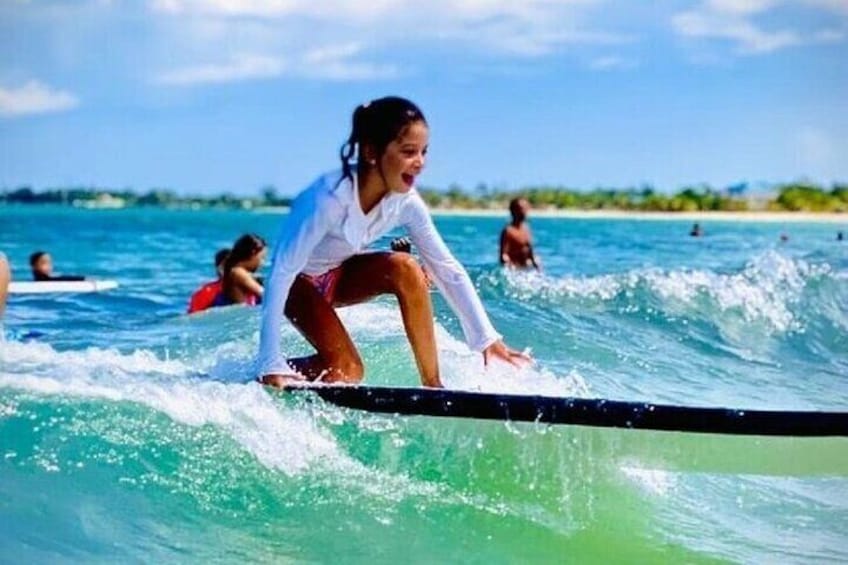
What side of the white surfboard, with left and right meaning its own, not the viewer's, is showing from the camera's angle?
right

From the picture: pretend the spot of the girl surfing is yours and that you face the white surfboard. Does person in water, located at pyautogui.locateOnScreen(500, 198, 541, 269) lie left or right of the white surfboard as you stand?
right

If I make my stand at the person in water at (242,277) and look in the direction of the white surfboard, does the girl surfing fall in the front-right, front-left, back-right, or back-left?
back-left

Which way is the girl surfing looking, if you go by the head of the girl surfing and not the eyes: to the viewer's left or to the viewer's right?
to the viewer's right

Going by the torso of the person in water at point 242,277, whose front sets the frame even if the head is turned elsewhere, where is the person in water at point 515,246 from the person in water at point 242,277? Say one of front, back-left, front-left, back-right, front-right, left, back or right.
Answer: front-left

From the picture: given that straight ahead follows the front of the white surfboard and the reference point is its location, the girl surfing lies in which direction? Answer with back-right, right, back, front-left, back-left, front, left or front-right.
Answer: right

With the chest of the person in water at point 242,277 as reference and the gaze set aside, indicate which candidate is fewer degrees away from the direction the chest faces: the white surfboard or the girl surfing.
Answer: the girl surfing
